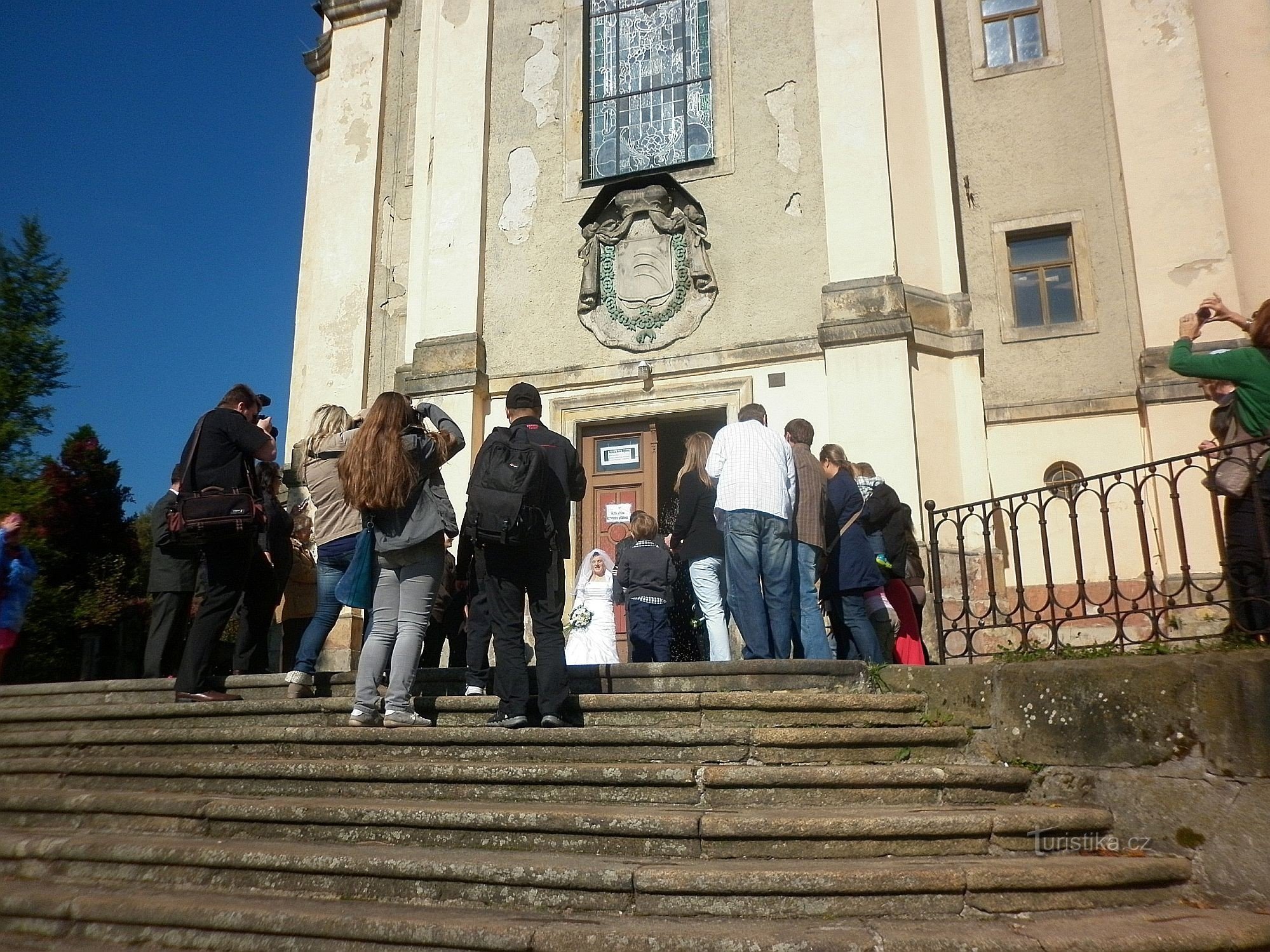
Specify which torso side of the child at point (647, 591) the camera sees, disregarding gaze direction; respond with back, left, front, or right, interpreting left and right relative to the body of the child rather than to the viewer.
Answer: back

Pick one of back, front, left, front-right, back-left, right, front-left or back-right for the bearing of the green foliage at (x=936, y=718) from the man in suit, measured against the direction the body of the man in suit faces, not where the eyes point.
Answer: right

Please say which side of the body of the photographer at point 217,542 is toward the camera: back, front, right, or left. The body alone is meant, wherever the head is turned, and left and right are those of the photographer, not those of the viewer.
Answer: right

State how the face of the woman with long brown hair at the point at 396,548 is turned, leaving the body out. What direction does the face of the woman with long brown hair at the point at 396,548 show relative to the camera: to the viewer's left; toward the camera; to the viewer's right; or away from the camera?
away from the camera

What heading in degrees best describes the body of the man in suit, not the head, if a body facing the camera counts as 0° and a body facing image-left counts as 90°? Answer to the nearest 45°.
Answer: approximately 225°

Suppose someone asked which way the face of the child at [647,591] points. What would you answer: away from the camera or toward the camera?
away from the camera

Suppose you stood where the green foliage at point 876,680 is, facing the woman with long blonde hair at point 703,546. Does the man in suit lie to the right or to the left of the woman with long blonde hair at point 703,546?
left

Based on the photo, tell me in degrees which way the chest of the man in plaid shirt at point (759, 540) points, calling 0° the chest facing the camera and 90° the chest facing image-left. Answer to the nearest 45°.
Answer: approximately 180°

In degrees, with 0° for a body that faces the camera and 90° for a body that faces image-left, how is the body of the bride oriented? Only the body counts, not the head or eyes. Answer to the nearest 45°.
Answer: approximately 0°

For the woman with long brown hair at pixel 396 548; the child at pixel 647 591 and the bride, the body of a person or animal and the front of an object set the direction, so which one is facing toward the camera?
the bride

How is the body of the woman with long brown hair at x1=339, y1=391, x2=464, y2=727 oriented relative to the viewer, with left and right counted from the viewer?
facing away from the viewer and to the right of the viewer

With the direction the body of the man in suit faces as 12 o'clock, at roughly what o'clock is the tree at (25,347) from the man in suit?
The tree is roughly at 10 o'clock from the man in suit.

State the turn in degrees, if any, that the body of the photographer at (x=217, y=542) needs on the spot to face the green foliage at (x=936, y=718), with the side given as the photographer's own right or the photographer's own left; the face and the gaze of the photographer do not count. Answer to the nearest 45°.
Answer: approximately 45° to the photographer's own right

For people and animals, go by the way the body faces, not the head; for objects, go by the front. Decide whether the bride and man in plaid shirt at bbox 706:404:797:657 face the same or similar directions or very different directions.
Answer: very different directions

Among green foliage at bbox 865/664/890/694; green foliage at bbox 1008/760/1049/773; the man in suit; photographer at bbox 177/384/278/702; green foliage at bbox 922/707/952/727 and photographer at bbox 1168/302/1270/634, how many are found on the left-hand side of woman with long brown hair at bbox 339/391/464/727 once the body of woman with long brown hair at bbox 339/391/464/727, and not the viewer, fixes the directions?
2

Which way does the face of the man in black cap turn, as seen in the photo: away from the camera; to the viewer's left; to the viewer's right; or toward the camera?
away from the camera
